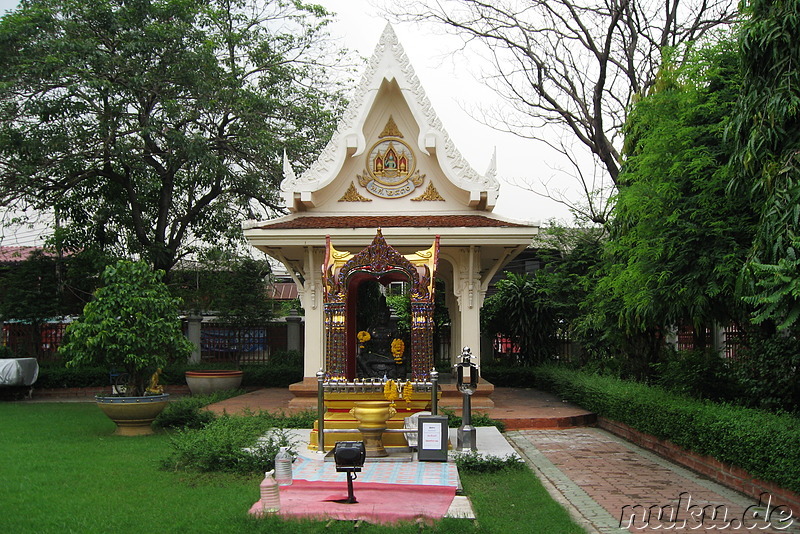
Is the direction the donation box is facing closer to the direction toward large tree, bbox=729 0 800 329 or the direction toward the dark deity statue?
the large tree

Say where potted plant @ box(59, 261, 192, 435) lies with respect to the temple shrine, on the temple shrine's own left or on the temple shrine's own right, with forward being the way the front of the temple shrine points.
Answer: on the temple shrine's own right

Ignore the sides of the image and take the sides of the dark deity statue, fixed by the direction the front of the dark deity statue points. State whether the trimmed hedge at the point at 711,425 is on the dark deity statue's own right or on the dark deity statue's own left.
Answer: on the dark deity statue's own left

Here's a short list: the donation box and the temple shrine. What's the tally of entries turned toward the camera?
2

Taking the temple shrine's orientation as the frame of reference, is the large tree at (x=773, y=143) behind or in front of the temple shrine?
in front

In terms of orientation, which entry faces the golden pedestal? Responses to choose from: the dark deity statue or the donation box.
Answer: the dark deity statue

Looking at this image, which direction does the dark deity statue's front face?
toward the camera

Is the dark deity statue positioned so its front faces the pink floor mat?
yes

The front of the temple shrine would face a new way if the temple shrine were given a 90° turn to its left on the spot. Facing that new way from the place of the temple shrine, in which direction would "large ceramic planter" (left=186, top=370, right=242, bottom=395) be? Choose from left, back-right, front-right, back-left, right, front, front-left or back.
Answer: back-left

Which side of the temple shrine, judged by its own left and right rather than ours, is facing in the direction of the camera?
front
